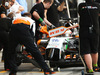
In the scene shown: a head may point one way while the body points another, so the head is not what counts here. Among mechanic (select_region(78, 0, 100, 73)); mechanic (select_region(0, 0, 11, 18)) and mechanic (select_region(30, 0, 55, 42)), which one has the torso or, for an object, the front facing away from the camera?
mechanic (select_region(78, 0, 100, 73))

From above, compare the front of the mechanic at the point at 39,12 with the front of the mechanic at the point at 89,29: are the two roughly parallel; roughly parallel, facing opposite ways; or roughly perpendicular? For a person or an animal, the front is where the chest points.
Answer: roughly perpendicular

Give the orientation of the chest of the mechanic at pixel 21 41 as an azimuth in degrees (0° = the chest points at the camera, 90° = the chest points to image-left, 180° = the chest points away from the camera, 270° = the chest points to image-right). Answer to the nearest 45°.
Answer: approximately 225°

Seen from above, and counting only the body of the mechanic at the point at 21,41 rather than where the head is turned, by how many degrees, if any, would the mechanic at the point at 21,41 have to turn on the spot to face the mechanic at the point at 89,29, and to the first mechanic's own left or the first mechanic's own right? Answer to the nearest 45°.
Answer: approximately 45° to the first mechanic's own right

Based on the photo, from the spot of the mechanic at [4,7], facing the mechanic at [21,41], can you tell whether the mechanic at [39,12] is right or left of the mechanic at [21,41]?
left

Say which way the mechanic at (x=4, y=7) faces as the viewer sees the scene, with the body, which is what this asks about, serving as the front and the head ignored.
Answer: to the viewer's right
